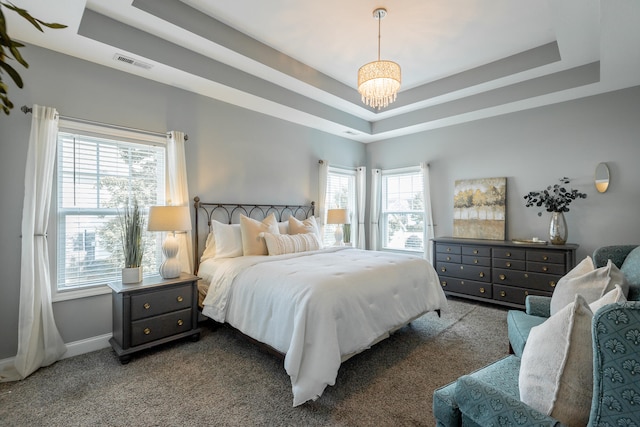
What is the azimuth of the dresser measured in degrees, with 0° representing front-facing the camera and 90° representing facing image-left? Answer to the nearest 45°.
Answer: approximately 45°

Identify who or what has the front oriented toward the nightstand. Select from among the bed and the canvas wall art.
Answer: the canvas wall art

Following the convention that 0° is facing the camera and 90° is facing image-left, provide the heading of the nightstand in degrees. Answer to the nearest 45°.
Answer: approximately 315°

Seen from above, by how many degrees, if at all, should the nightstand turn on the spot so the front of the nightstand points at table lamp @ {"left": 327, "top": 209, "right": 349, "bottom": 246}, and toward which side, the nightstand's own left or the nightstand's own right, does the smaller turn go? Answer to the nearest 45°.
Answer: approximately 45° to the nightstand's own left

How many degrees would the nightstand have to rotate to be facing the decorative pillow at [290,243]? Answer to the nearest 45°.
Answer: approximately 45° to its left

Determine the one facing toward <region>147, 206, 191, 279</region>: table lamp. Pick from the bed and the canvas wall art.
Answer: the canvas wall art

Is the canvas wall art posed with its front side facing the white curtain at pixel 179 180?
yes

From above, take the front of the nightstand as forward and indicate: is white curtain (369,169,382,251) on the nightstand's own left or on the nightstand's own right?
on the nightstand's own left

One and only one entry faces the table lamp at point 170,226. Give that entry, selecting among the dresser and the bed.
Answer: the dresser
